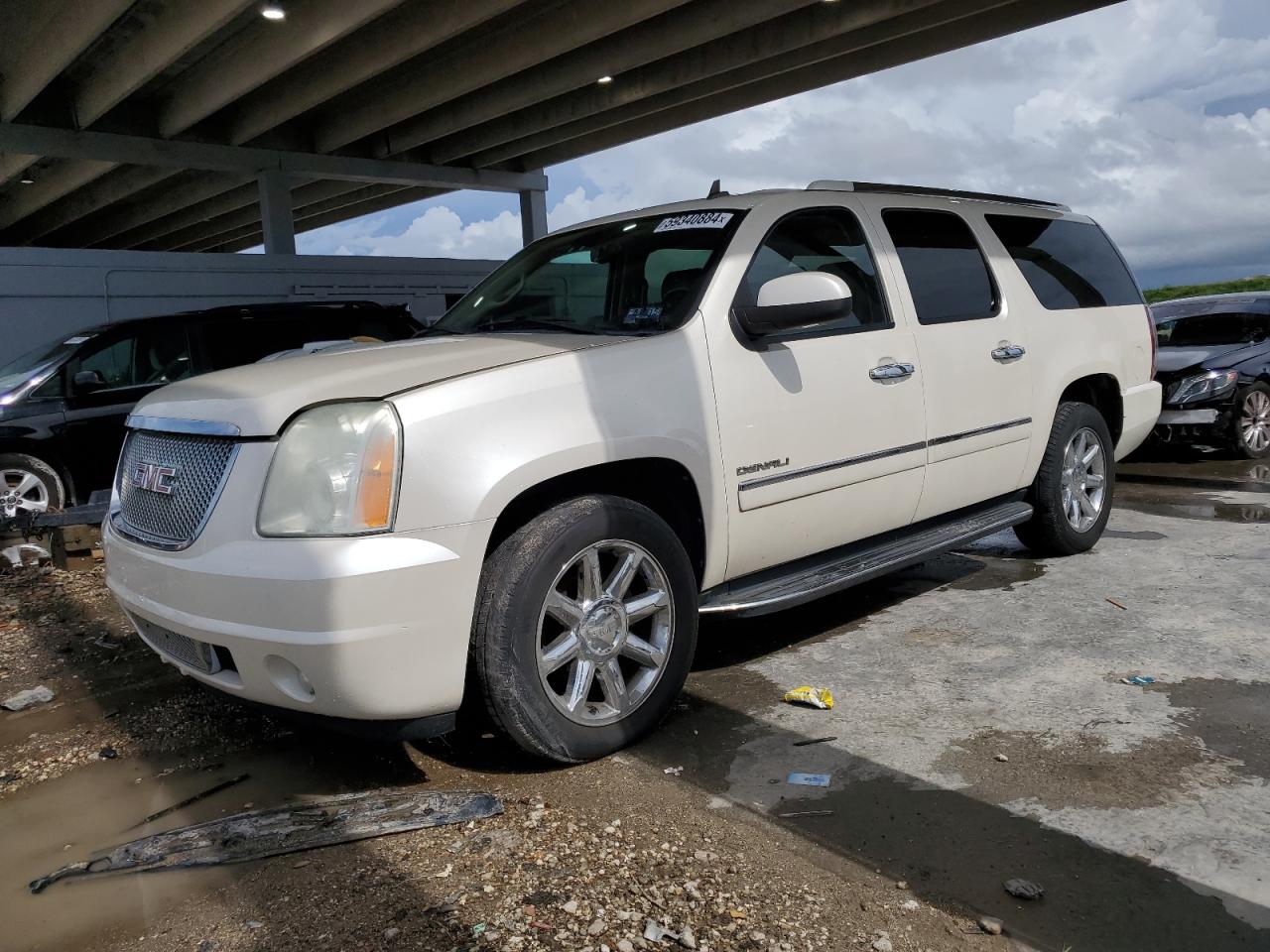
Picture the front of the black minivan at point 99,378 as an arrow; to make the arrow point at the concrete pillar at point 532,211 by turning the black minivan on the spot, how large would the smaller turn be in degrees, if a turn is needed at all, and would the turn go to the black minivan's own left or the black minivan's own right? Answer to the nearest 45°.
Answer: approximately 135° to the black minivan's own right

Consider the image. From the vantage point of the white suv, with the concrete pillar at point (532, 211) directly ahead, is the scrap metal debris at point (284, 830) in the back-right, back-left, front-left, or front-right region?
back-left

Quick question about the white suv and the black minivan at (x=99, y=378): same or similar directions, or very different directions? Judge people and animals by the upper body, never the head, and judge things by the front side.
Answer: same or similar directions

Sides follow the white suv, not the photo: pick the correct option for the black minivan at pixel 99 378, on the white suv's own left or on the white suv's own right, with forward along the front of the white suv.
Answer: on the white suv's own right

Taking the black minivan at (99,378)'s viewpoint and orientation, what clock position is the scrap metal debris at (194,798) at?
The scrap metal debris is roughly at 9 o'clock from the black minivan.

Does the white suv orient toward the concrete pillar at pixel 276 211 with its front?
no

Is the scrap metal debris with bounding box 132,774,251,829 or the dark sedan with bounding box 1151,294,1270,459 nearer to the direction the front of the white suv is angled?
the scrap metal debris

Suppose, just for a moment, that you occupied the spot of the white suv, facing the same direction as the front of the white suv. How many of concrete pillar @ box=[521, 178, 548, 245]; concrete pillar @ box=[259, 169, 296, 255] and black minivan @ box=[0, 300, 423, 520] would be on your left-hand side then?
0

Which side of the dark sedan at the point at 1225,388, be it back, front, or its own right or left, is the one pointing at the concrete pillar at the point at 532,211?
right

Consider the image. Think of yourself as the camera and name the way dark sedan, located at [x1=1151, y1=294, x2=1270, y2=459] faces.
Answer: facing the viewer and to the left of the viewer

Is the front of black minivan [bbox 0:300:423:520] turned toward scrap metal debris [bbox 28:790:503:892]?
no

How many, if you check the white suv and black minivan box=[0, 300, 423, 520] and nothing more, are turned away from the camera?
0

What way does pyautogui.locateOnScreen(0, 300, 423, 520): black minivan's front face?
to the viewer's left

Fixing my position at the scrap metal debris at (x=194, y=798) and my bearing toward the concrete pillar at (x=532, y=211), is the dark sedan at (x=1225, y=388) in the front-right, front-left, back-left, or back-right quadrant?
front-right

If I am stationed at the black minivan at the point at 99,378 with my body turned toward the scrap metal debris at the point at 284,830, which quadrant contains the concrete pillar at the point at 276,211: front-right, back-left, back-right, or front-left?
back-left
